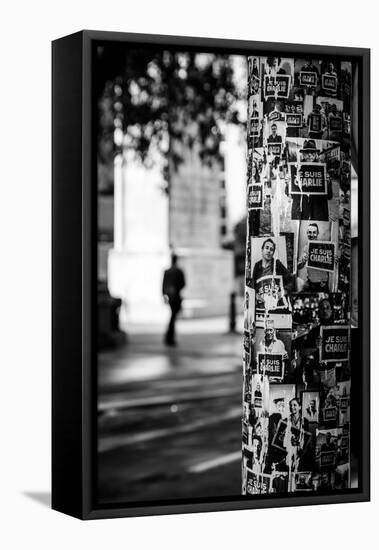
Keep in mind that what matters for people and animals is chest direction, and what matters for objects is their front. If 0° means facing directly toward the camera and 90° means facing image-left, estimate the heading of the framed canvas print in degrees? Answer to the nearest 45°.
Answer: approximately 315°
